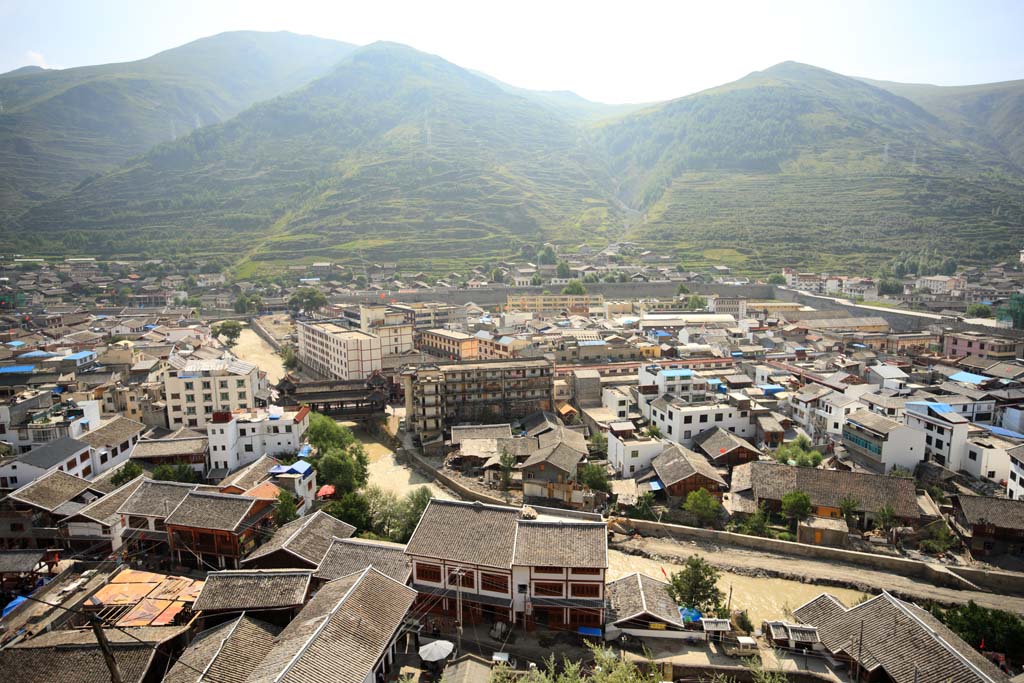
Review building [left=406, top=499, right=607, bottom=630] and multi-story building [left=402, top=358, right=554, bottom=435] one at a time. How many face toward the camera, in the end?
2

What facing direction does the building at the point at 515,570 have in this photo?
toward the camera

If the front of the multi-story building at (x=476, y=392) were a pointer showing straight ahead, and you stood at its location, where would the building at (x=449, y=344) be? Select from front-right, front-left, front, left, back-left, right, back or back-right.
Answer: back

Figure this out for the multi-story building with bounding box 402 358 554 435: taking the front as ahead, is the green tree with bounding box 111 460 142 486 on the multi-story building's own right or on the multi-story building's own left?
on the multi-story building's own right

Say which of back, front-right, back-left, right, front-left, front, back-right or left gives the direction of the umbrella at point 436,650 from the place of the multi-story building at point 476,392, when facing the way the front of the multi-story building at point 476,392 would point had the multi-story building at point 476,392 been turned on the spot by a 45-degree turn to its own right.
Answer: front-left

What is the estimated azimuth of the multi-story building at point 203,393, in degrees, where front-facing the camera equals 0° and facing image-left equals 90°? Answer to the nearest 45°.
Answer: approximately 0°

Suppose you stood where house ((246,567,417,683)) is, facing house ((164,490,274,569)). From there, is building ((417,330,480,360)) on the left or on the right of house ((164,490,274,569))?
right

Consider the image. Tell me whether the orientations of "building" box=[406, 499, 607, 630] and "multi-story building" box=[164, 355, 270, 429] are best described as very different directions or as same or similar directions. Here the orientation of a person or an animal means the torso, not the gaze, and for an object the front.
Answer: same or similar directions

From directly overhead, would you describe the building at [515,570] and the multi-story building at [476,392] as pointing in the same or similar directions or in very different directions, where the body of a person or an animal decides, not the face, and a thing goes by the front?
same or similar directions

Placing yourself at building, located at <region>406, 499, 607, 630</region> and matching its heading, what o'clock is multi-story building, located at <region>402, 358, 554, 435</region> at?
The multi-story building is roughly at 6 o'clock from the building.

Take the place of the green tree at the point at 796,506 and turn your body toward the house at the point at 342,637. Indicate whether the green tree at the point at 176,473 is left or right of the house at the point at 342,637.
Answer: right

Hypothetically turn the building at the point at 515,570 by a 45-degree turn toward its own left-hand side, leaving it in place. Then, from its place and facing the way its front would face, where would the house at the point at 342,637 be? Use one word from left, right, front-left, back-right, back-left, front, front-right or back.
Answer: right

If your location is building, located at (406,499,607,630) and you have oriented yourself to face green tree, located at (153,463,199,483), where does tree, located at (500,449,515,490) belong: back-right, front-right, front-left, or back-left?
front-right

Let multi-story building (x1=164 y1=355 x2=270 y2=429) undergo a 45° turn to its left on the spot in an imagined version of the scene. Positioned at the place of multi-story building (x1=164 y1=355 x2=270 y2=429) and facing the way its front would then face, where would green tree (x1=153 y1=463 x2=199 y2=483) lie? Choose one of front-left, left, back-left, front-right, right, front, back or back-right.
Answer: front-right

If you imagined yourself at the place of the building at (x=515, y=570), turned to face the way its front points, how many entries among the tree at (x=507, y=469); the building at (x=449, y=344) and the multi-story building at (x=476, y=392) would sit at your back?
3

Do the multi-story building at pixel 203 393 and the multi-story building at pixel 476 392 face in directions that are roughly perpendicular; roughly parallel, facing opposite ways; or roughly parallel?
roughly parallel

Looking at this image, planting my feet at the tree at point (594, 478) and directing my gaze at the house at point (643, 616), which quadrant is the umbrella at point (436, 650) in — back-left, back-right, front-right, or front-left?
front-right
